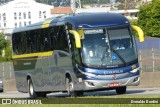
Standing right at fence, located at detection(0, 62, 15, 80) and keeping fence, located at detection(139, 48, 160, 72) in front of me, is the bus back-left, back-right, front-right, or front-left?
front-right

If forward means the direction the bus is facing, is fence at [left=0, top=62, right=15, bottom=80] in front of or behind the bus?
behind

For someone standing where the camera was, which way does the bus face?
facing the viewer and to the right of the viewer

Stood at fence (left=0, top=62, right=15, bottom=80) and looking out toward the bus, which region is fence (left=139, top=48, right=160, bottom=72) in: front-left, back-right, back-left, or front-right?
front-left

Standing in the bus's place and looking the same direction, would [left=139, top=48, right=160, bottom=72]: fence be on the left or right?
on its left
